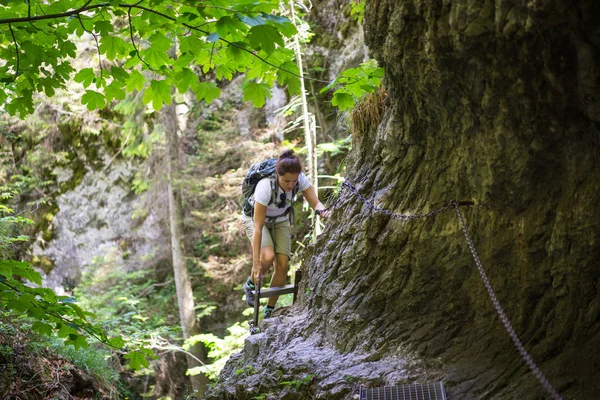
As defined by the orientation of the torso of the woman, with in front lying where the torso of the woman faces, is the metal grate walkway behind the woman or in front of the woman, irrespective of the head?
in front

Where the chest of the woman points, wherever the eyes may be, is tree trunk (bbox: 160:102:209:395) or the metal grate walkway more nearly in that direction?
the metal grate walkway

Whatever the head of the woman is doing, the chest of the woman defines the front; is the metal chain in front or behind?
in front

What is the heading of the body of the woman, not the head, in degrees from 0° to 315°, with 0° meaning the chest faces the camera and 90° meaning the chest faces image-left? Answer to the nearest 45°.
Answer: approximately 315°

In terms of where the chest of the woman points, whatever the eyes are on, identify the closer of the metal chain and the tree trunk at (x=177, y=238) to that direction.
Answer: the metal chain
